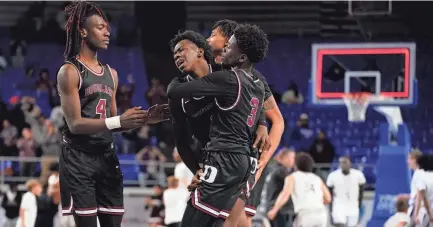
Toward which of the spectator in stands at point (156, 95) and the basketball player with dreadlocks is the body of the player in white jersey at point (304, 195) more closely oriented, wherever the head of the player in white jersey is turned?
the spectator in stands

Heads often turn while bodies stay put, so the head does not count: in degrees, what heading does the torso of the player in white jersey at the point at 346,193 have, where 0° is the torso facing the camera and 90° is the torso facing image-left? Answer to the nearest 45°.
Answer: approximately 0°

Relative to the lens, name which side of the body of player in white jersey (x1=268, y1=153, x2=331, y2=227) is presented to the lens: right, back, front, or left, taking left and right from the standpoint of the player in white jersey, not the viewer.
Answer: back

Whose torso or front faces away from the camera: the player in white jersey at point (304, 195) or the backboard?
the player in white jersey

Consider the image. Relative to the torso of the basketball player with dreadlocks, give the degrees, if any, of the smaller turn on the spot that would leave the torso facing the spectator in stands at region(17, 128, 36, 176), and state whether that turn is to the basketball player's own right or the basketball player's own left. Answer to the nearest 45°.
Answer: approximately 135° to the basketball player's own left

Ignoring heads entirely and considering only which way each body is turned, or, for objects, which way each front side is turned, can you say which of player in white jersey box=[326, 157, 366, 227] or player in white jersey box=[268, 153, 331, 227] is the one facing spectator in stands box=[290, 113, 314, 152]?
player in white jersey box=[268, 153, 331, 227]
